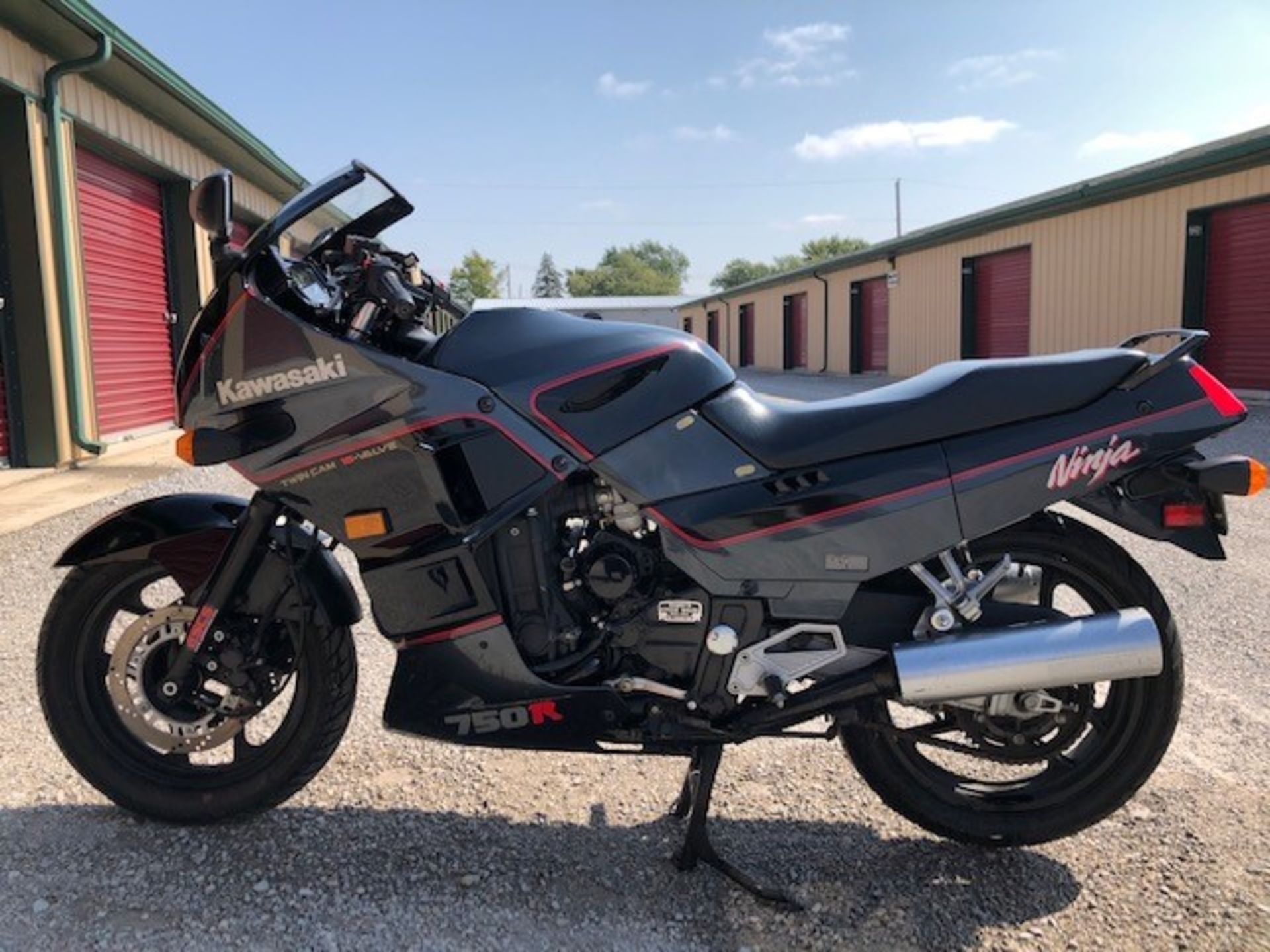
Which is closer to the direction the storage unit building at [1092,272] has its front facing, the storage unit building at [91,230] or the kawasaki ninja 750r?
the storage unit building

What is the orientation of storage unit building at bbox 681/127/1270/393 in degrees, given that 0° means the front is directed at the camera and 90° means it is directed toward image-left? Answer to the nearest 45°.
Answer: approximately 45°

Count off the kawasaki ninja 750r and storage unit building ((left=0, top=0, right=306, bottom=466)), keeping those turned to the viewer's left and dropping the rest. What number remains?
1

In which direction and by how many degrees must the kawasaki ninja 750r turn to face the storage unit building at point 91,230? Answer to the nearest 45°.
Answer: approximately 45° to its right

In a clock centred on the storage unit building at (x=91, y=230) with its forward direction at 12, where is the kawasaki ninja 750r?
The kawasaki ninja 750r is roughly at 1 o'clock from the storage unit building.

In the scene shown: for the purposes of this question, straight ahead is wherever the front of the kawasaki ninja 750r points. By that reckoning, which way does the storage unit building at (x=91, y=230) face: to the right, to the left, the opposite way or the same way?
the opposite way

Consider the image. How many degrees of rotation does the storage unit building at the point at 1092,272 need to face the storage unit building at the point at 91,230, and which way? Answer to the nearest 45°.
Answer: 0° — it already faces it

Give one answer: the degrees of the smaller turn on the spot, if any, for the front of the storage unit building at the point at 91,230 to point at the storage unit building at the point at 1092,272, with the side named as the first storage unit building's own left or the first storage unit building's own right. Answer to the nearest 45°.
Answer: approximately 45° to the first storage unit building's own left

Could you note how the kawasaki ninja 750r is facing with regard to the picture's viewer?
facing to the left of the viewer
